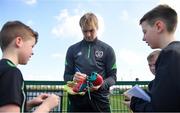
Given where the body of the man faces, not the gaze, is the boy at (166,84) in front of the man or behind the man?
in front

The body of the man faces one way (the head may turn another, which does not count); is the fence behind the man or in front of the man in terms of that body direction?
behind

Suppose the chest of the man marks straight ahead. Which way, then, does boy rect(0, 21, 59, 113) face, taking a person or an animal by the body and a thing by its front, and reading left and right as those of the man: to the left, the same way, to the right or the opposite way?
to the left

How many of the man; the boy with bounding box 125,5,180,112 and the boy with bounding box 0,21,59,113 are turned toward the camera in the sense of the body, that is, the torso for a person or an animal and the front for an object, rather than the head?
1

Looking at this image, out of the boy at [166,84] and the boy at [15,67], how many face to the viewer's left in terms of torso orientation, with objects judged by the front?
1

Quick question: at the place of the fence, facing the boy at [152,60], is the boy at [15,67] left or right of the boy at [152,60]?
right

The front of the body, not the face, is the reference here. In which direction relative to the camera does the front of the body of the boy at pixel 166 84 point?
to the viewer's left

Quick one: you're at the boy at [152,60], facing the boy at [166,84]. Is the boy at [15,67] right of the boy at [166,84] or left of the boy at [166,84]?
right

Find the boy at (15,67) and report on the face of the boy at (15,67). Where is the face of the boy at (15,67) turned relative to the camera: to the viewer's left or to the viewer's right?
to the viewer's right

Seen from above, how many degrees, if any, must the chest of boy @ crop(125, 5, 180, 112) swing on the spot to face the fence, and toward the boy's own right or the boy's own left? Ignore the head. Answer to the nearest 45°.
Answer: approximately 45° to the boy's own right

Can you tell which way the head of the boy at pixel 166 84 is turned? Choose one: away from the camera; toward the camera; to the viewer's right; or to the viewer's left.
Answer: to the viewer's left

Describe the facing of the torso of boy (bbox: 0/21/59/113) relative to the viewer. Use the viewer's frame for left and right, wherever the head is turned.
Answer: facing to the right of the viewer

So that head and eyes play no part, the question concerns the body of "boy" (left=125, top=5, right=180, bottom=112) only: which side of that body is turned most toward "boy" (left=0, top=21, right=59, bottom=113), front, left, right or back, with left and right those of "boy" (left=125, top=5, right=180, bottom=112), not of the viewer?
front

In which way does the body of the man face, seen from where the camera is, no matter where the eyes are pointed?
toward the camera
